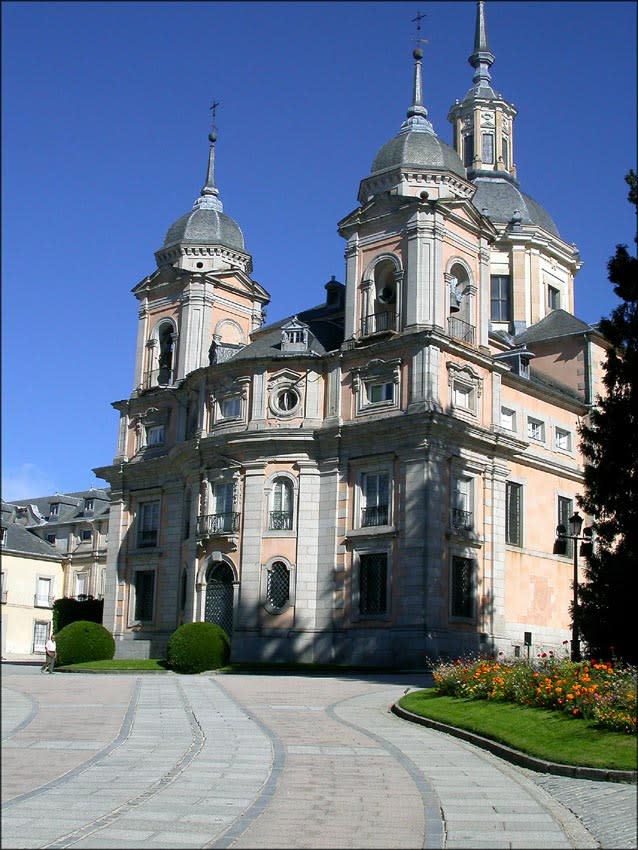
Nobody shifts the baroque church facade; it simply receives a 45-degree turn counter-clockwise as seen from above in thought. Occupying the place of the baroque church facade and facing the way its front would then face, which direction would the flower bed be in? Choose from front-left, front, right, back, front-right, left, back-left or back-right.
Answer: front

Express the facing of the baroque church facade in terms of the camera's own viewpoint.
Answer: facing the viewer and to the left of the viewer

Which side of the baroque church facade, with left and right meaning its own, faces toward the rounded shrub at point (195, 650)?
front

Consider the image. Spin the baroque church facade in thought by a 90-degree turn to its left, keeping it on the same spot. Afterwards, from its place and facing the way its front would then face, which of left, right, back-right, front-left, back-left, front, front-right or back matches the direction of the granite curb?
front-right
